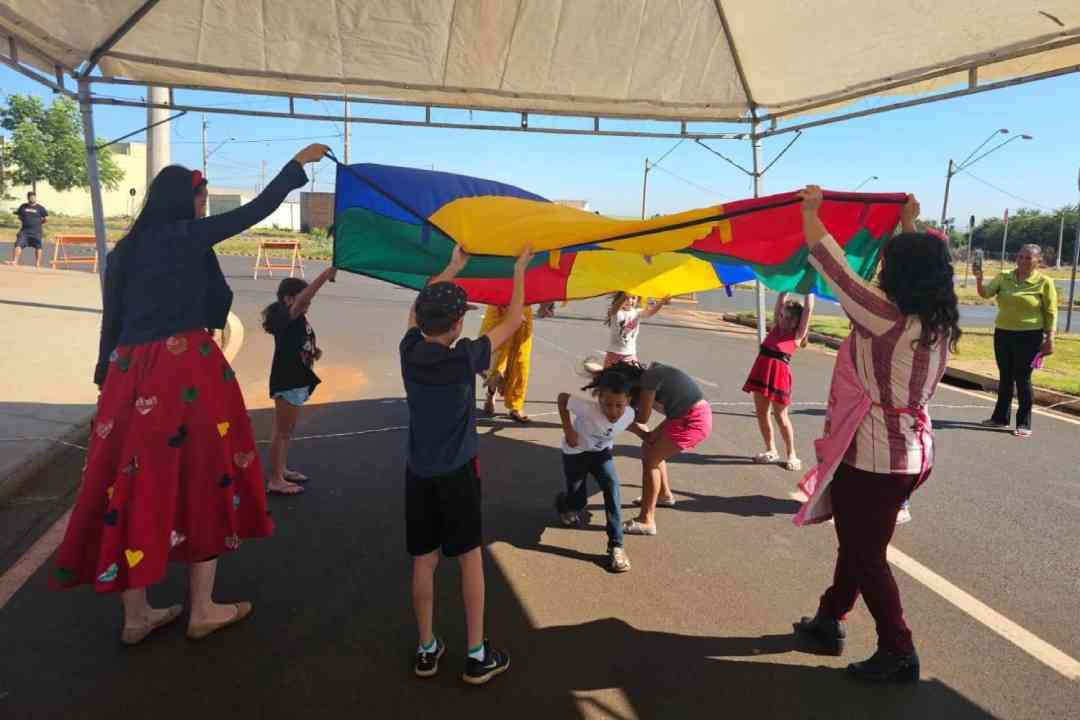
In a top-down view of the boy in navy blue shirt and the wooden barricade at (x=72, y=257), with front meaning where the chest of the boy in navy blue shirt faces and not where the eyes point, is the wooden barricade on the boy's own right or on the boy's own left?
on the boy's own left

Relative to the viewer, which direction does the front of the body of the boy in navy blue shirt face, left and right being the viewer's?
facing away from the viewer and to the right of the viewer

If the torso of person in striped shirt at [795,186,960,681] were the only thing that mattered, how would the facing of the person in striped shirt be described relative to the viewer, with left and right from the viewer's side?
facing away from the viewer and to the left of the viewer

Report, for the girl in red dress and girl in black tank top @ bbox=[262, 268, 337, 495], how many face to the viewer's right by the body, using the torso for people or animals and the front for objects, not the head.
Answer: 1

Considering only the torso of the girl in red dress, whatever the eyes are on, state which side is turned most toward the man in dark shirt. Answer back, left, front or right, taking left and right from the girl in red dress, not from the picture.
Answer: right

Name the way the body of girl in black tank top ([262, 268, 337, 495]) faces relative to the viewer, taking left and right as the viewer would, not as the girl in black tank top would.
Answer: facing to the right of the viewer

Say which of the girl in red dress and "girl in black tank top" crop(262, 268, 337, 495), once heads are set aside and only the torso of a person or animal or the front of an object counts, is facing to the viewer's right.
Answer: the girl in black tank top

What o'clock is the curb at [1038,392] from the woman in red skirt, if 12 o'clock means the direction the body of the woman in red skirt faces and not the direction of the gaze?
The curb is roughly at 1 o'clock from the woman in red skirt.

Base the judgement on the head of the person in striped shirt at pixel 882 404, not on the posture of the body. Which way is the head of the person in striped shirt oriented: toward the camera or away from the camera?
away from the camera

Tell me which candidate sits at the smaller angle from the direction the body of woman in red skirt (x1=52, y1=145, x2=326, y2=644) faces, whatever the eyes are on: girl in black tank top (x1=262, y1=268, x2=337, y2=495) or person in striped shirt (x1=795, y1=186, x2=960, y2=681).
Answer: the girl in black tank top

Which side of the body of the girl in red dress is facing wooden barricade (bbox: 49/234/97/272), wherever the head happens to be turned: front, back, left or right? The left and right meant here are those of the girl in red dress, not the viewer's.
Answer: right

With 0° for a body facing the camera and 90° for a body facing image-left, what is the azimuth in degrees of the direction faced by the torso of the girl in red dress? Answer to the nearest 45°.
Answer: approximately 45°

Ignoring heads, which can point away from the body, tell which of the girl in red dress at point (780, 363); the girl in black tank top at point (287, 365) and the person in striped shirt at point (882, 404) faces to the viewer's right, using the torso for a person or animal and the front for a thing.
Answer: the girl in black tank top

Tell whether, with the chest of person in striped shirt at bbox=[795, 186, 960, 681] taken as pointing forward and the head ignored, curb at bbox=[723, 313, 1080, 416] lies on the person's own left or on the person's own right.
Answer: on the person's own right

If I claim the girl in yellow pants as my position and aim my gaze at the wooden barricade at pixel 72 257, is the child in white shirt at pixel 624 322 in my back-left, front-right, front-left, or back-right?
back-right

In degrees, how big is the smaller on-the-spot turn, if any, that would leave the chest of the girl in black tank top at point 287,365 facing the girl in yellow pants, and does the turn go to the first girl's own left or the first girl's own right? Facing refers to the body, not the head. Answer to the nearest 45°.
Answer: approximately 45° to the first girl's own left
